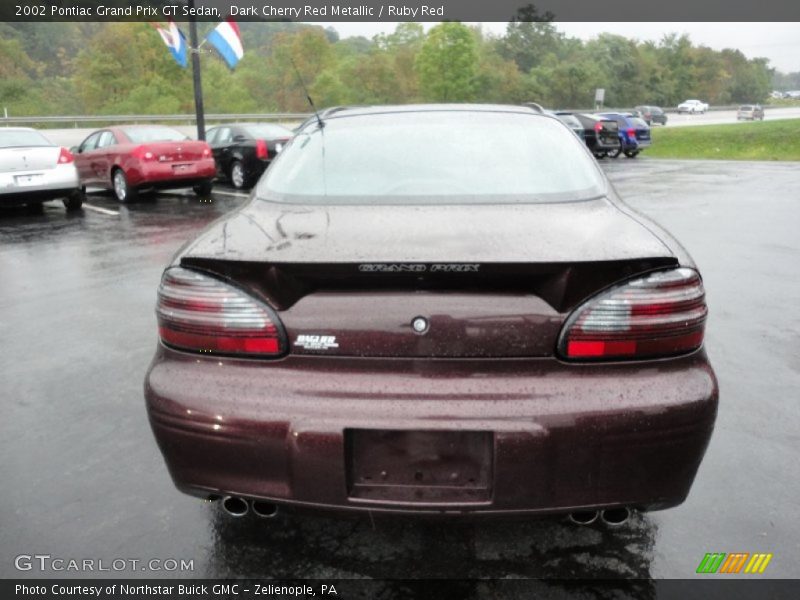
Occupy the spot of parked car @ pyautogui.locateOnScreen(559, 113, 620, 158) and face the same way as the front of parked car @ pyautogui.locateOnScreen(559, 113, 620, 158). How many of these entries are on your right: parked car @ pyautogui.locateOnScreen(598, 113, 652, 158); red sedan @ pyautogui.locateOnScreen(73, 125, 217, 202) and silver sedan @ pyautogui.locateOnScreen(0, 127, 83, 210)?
1

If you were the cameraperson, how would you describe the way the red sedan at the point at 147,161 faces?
facing away from the viewer and to the left of the viewer

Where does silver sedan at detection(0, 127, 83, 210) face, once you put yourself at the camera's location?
facing away from the viewer and to the left of the viewer

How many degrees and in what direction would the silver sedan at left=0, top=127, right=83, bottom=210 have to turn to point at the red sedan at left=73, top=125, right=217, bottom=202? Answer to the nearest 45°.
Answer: approximately 90° to its right

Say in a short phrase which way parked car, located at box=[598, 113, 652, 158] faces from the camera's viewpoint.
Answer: facing away from the viewer and to the left of the viewer

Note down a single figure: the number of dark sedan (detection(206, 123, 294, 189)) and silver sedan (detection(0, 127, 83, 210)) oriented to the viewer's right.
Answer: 0

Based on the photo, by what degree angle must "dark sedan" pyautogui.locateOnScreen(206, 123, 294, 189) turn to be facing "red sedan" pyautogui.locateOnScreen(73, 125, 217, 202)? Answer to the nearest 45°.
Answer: approximately 90° to its left

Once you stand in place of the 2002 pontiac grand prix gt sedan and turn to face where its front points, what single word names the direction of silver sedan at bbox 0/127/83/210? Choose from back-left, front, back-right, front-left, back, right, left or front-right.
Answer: front-left

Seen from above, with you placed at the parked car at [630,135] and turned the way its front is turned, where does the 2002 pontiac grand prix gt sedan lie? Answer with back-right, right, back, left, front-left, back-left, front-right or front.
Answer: back-left

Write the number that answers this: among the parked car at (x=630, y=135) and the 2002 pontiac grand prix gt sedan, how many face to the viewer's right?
0

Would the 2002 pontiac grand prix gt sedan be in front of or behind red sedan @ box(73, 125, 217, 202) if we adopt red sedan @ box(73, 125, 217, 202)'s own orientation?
behind

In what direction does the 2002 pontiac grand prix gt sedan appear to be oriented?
away from the camera

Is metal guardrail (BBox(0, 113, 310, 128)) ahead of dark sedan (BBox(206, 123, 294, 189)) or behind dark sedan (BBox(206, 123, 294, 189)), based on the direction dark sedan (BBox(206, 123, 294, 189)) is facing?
ahead

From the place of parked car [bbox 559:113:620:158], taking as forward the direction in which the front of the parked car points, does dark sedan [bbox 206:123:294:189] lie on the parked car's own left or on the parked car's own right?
on the parked car's own left

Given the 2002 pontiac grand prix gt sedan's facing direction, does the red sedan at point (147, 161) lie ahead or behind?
ahead

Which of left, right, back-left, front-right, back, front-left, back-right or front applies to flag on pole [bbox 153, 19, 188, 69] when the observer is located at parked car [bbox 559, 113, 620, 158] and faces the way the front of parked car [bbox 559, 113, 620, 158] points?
left

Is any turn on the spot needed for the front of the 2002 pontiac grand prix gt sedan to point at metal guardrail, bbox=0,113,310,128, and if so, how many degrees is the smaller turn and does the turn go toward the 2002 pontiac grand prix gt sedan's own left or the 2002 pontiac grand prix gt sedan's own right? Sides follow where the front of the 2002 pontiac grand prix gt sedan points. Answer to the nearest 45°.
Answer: approximately 45° to the 2002 pontiac grand prix gt sedan's own left
